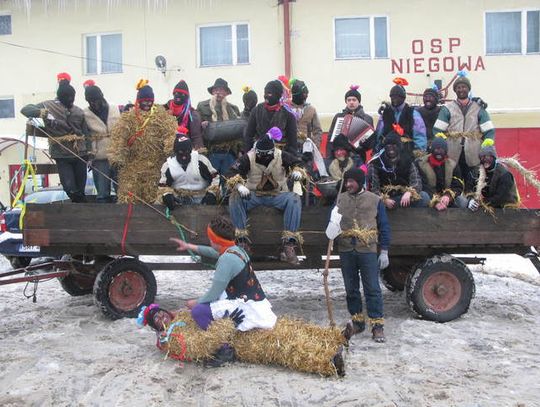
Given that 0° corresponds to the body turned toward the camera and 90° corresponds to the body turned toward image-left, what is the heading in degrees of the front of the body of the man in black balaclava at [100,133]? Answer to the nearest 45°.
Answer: approximately 0°

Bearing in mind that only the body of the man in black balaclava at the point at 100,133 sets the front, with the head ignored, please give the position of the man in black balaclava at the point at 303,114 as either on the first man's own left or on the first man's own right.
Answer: on the first man's own left

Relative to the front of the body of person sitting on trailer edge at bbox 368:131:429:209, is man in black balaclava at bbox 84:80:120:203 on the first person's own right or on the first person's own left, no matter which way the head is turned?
on the first person's own right

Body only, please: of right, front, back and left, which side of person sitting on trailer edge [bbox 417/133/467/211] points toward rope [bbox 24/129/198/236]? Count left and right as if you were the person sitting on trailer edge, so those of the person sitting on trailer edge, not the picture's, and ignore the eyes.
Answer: right

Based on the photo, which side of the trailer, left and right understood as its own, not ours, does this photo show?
left

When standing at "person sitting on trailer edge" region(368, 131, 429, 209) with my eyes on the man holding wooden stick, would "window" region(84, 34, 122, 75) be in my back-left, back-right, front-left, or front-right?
back-right
